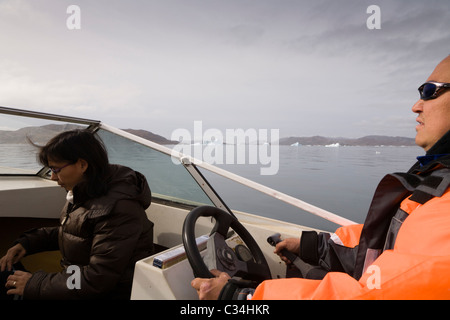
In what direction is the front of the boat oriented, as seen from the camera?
facing away from the viewer and to the left of the viewer

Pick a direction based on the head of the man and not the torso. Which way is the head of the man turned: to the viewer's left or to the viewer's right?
to the viewer's left

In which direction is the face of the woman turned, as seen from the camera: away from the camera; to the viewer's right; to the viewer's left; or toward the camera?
to the viewer's left

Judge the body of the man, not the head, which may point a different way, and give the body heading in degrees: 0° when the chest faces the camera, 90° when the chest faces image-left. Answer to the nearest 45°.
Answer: approximately 90°

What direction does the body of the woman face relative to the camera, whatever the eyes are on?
to the viewer's left

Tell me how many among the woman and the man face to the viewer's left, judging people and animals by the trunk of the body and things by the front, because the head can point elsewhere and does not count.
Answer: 2
